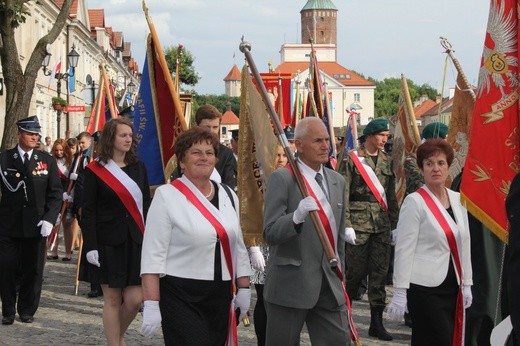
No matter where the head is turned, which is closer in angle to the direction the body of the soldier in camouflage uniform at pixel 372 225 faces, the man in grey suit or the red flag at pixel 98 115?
the man in grey suit

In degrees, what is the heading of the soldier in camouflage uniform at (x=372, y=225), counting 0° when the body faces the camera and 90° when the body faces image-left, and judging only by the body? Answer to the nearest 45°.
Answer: approximately 315°

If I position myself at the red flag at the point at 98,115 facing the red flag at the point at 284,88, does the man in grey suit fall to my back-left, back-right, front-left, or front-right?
back-right

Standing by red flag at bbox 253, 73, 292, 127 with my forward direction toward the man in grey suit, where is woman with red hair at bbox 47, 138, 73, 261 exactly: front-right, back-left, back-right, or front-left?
front-right

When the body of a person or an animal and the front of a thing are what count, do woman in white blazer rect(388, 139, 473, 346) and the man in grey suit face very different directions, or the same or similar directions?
same or similar directions

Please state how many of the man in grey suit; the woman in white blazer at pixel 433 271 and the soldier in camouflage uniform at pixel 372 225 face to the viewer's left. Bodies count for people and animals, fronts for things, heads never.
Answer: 0

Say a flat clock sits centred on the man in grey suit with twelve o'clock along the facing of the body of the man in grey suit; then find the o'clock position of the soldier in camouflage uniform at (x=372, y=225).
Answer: The soldier in camouflage uniform is roughly at 8 o'clock from the man in grey suit.

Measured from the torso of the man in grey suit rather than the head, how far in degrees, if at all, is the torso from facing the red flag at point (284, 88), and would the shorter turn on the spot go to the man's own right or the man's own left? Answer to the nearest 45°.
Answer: approximately 135° to the man's own left

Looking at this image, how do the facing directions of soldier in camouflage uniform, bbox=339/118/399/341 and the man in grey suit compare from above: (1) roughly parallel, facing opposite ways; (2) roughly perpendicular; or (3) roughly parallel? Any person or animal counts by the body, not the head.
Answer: roughly parallel

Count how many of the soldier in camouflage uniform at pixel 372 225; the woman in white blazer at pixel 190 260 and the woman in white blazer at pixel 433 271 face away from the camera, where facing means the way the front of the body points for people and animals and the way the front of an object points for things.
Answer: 0

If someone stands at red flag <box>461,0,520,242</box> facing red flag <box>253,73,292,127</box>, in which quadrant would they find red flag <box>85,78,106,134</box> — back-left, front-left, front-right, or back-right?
front-left

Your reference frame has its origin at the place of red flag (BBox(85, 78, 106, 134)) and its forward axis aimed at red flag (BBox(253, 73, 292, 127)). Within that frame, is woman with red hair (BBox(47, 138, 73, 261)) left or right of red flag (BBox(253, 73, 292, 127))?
left

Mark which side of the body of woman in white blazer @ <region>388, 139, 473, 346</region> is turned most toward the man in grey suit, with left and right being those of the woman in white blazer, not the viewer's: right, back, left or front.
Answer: right
